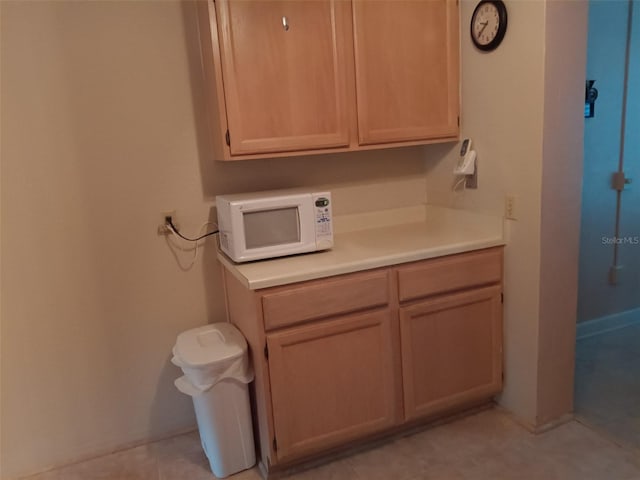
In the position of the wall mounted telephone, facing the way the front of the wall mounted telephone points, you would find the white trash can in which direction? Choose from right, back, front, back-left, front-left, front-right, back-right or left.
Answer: front

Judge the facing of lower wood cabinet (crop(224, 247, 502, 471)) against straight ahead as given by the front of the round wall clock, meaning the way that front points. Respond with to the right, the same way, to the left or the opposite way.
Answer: to the left

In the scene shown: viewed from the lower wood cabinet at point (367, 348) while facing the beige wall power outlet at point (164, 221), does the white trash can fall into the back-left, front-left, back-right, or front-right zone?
front-left

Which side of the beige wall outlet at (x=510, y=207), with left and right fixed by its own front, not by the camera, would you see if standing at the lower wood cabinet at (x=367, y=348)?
front

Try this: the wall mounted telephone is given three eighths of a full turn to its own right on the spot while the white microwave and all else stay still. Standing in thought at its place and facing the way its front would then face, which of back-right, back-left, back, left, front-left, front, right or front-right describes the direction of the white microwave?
back-left

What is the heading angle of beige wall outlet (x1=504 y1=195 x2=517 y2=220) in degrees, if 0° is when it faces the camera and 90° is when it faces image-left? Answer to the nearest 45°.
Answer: approximately 45°

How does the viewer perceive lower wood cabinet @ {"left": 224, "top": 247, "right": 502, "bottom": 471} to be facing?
facing the viewer and to the right of the viewer

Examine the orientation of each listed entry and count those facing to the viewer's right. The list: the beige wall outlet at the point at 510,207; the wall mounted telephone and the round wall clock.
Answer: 0

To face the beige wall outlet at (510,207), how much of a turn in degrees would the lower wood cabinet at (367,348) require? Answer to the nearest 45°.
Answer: approximately 45° to its left

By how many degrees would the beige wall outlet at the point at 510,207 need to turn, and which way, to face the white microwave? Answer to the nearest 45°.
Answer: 0° — it already faces it

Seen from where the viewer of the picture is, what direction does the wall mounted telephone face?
facing the viewer and to the left of the viewer

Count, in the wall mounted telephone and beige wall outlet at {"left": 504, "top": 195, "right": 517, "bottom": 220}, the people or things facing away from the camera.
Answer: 0
